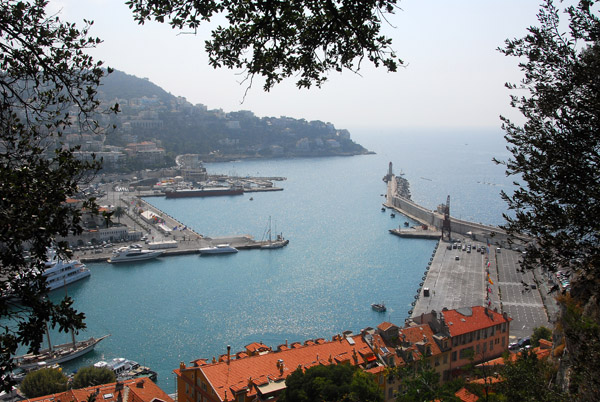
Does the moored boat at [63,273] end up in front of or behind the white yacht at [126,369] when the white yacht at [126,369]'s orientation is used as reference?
in front

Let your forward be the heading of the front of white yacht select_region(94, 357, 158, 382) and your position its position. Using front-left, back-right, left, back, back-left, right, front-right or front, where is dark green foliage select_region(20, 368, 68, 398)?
left

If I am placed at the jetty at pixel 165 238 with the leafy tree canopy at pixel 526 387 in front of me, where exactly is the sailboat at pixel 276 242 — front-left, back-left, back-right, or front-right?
front-left

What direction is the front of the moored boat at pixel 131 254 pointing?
to the viewer's right

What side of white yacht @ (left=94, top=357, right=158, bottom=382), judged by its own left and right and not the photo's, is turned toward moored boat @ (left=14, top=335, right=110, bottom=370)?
front

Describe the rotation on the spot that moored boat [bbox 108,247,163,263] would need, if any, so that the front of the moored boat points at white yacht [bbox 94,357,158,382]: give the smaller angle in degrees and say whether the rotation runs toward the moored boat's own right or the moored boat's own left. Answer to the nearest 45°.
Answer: approximately 90° to the moored boat's own right

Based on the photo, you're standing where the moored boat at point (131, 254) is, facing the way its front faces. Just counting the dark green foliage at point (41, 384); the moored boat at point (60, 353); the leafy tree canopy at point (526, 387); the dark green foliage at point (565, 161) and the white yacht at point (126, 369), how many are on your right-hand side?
5

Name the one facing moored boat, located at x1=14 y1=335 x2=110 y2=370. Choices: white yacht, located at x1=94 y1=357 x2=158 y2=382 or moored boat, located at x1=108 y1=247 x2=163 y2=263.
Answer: the white yacht

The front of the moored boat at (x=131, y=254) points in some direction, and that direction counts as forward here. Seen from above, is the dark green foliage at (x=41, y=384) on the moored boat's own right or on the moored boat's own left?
on the moored boat's own right

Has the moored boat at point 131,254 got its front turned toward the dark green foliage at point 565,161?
no

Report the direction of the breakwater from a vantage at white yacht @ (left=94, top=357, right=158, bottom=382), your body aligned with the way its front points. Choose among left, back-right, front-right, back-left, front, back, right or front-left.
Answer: right
